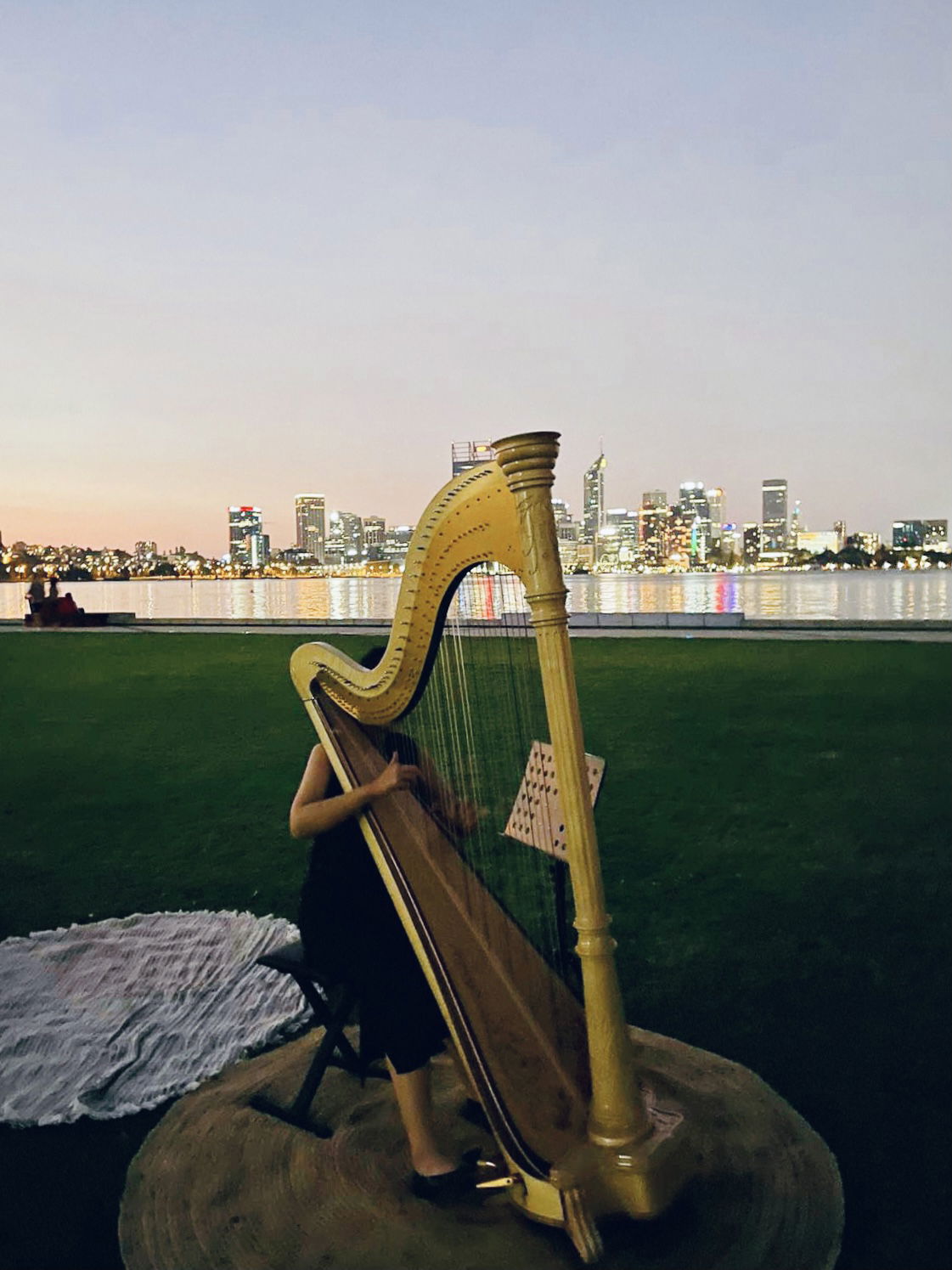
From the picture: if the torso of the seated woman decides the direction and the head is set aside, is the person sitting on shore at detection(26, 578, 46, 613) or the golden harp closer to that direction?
the golden harp

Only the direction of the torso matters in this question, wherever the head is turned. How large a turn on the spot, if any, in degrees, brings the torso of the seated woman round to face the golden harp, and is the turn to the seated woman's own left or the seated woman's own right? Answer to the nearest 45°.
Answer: approximately 45° to the seated woman's own right

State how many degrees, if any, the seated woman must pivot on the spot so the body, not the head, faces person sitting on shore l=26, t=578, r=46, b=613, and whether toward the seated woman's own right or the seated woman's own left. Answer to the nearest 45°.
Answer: approximately 90° to the seated woman's own left

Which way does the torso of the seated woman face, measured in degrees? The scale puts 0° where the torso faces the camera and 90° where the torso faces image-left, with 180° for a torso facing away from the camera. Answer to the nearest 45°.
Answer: approximately 270°
